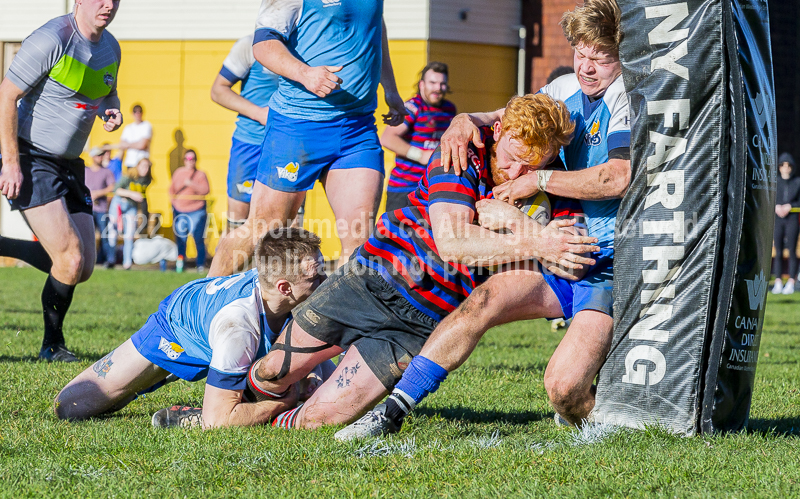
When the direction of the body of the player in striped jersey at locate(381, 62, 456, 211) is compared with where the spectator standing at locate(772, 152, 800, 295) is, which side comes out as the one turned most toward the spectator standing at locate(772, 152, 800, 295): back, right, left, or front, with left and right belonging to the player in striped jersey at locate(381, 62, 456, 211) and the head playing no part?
left

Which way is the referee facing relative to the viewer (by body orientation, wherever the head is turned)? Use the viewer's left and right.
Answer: facing the viewer and to the right of the viewer

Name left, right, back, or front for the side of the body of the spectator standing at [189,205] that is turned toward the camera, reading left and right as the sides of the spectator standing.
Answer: front

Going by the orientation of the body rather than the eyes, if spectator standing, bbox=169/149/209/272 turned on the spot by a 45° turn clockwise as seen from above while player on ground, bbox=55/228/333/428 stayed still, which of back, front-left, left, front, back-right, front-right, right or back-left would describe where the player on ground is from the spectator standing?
front-left

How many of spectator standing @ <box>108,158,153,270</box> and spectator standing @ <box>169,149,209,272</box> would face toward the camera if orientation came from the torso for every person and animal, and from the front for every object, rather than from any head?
2

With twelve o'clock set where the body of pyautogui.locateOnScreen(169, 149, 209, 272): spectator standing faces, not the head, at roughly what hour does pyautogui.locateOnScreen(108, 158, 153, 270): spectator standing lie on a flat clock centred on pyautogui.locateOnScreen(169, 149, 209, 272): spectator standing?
pyautogui.locateOnScreen(108, 158, 153, 270): spectator standing is roughly at 3 o'clock from pyautogui.locateOnScreen(169, 149, 209, 272): spectator standing.

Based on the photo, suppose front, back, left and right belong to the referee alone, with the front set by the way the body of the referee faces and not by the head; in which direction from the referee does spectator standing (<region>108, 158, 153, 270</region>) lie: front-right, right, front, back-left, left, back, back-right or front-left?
back-left

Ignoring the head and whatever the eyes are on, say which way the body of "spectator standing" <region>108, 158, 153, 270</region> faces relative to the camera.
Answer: toward the camera
